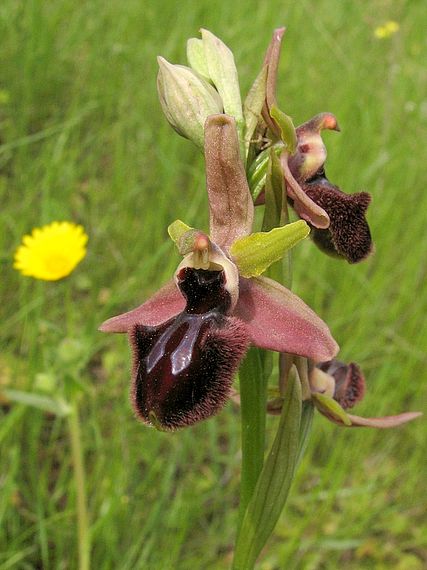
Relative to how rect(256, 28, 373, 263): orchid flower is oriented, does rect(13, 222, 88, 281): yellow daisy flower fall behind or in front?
behind

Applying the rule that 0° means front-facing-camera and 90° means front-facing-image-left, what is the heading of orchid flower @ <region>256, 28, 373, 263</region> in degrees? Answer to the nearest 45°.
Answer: approximately 270°

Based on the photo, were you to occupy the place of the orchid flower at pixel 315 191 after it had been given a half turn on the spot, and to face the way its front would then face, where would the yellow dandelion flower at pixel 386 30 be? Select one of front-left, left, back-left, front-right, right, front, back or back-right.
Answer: right
